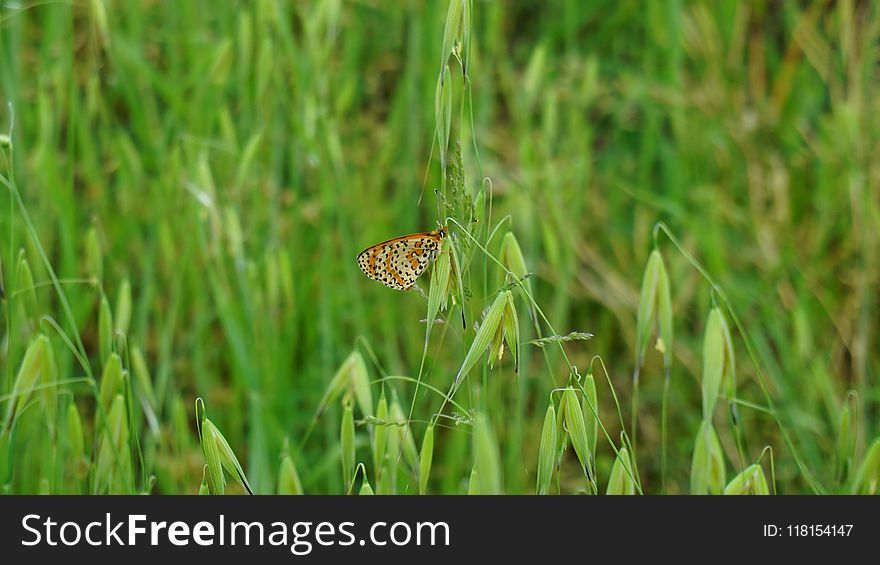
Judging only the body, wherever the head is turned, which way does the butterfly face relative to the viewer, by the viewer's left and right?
facing to the right of the viewer
